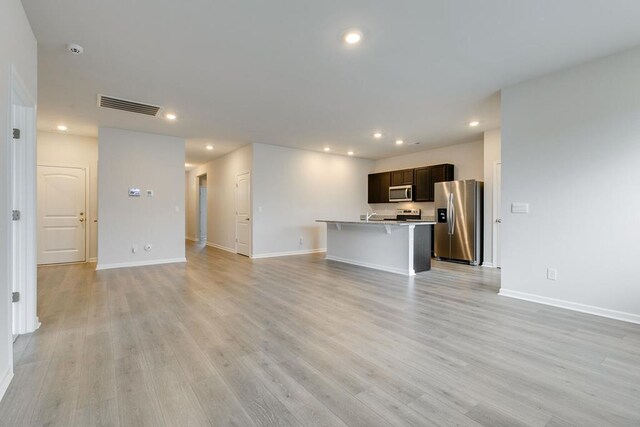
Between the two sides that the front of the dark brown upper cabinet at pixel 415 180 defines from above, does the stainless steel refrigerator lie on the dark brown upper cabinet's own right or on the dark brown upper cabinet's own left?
on the dark brown upper cabinet's own left

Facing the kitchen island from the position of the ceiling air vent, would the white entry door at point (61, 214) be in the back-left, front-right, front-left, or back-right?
back-left

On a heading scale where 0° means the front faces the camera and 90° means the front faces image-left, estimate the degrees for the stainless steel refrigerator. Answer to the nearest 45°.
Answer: approximately 45°

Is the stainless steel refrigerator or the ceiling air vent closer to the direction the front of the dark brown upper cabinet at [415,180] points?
the ceiling air vent

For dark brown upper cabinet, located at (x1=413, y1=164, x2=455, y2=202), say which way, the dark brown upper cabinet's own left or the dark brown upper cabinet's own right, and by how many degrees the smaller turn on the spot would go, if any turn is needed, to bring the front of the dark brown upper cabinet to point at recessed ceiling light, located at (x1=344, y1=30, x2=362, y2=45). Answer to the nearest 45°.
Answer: approximately 45° to the dark brown upper cabinet's own left
